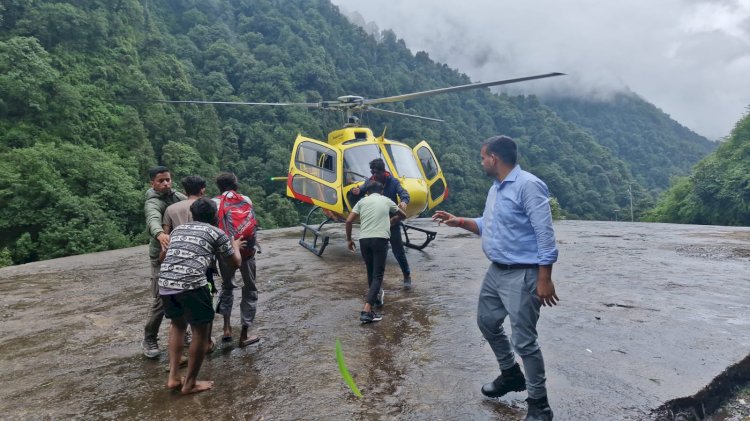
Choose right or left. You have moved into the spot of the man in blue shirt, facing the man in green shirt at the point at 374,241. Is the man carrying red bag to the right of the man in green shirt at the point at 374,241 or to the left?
left

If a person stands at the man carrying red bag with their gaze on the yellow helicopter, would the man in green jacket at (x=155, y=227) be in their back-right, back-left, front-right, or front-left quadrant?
back-left

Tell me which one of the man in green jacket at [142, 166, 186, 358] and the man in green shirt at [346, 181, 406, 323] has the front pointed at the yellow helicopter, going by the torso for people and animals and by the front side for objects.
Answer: the man in green shirt at [346, 181, 406, 323]

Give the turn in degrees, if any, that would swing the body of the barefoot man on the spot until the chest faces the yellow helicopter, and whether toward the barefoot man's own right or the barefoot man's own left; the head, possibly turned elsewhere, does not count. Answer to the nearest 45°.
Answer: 0° — they already face it

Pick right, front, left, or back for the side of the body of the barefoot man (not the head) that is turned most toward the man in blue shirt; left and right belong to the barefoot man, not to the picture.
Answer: right

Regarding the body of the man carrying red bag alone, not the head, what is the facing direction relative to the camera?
away from the camera

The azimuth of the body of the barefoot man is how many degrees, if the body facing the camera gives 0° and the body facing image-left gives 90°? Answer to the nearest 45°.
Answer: approximately 225°

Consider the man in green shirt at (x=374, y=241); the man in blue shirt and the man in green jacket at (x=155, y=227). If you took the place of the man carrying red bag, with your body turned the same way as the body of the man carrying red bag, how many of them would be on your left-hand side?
1

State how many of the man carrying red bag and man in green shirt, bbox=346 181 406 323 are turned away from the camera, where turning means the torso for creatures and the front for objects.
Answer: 2

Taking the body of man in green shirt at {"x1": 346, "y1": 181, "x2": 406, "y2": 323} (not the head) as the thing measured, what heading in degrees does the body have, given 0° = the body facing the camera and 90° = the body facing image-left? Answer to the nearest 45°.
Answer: approximately 180°

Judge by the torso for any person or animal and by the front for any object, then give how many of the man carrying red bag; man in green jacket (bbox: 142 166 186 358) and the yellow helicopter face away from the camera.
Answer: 1

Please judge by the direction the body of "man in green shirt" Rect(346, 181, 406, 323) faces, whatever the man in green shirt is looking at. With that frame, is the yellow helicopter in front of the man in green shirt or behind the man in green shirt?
in front

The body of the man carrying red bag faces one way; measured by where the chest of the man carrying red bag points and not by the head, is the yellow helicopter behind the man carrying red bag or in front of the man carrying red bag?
in front

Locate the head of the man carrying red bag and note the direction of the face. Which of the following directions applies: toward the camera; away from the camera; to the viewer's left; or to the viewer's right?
away from the camera

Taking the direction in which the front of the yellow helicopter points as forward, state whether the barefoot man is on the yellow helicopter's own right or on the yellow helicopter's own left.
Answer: on the yellow helicopter's own right

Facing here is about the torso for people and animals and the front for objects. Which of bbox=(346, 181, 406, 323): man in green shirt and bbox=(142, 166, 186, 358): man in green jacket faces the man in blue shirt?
bbox=(142, 166, 186, 358): man in green jacket

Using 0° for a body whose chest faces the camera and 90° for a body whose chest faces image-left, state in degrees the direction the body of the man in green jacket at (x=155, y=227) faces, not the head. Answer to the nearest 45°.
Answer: approximately 315°

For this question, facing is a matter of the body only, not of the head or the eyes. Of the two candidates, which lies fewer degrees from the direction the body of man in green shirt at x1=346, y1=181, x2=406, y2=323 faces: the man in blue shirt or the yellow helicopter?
the yellow helicopter

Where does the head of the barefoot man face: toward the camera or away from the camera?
away from the camera
